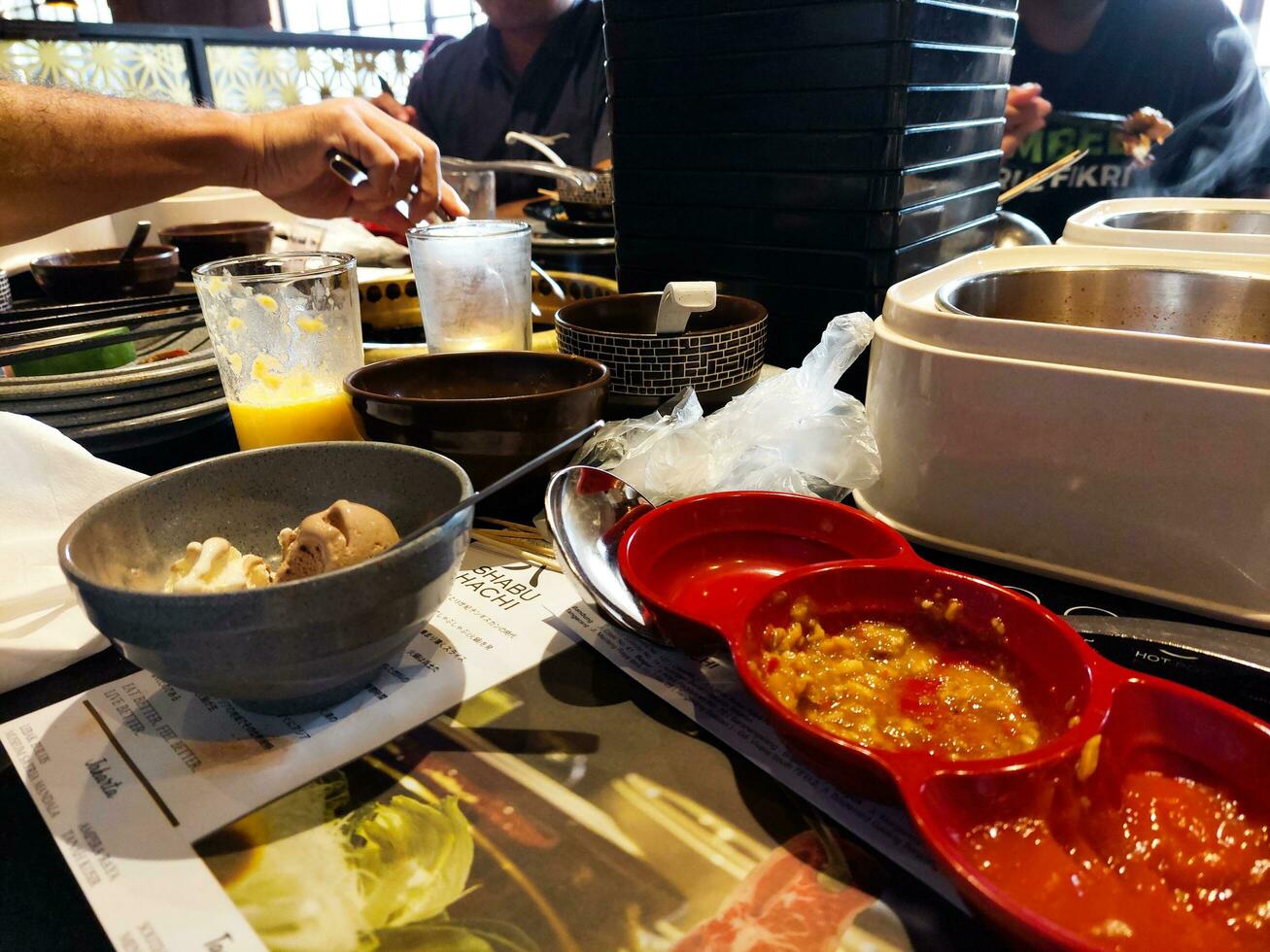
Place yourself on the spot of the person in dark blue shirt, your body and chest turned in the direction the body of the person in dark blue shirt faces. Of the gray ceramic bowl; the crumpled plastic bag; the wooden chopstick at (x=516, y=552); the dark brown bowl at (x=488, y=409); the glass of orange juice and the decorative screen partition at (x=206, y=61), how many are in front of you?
5

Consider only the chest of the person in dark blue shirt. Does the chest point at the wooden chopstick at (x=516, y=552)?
yes

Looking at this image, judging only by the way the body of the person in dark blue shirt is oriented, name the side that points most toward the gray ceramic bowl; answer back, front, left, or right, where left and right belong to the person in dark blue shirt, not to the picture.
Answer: front

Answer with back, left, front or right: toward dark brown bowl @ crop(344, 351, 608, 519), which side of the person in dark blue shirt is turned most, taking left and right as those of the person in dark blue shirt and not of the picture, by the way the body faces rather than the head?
front

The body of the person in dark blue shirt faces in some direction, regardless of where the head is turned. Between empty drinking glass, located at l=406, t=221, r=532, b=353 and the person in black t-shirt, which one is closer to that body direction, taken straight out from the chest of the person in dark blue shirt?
the empty drinking glass

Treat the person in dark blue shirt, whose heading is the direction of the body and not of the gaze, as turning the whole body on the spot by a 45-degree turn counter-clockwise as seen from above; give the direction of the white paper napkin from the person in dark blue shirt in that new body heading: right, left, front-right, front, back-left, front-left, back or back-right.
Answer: front-right

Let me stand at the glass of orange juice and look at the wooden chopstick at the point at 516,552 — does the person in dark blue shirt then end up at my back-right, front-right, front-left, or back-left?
back-left

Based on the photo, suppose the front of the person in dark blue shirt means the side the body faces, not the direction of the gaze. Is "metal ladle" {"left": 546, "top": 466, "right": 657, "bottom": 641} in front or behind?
in front

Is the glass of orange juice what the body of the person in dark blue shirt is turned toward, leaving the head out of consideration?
yes

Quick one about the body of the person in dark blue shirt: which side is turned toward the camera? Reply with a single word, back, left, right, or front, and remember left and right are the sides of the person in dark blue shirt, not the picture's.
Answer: front

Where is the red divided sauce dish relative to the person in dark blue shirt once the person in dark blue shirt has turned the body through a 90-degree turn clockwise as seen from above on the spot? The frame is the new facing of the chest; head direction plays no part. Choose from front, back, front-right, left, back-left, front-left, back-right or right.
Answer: left

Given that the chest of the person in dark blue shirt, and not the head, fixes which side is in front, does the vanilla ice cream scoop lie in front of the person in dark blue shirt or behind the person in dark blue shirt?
in front

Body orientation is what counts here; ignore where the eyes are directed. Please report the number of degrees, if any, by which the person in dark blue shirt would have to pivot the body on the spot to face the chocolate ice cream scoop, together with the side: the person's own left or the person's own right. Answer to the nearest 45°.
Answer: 0° — they already face it

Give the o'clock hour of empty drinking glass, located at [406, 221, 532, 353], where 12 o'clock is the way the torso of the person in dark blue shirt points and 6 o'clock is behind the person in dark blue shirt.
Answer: The empty drinking glass is roughly at 12 o'clock from the person in dark blue shirt.

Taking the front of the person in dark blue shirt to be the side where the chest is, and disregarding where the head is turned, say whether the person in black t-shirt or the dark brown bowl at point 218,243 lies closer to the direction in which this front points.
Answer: the dark brown bowl
